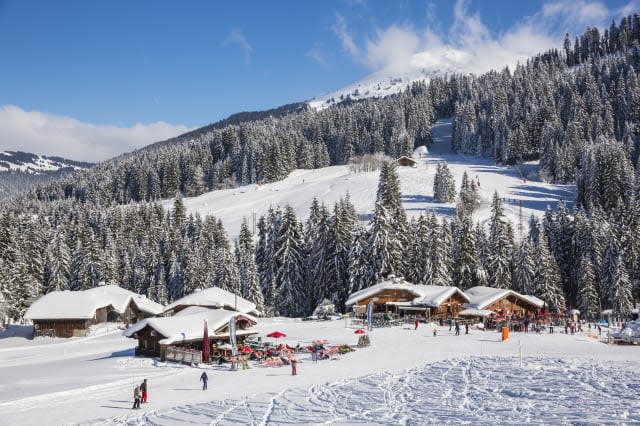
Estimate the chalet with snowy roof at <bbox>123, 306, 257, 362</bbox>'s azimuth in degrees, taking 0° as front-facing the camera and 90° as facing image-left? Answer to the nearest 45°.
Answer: approximately 315°
